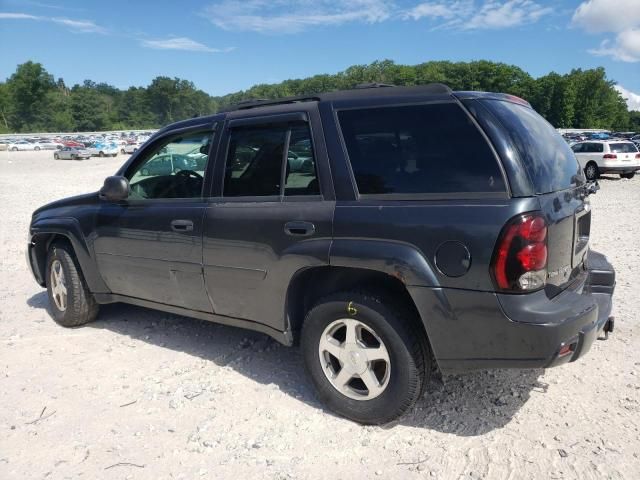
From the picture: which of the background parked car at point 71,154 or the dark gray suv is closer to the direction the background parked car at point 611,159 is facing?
the background parked car

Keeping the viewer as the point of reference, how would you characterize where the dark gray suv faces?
facing away from the viewer and to the left of the viewer

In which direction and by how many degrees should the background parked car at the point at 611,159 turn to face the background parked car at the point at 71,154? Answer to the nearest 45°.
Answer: approximately 45° to its left

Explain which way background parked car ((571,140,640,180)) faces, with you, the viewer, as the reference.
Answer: facing away from the viewer and to the left of the viewer

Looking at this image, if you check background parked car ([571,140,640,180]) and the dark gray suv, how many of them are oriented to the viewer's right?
0

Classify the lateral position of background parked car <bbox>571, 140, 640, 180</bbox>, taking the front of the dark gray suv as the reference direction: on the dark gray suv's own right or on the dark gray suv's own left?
on the dark gray suv's own right

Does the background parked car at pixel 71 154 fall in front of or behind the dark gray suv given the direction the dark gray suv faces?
in front
